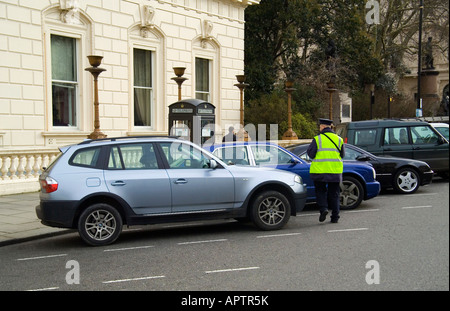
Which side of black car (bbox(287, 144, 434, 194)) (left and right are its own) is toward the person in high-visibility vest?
right

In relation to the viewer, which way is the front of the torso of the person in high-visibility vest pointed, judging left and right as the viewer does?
facing away from the viewer

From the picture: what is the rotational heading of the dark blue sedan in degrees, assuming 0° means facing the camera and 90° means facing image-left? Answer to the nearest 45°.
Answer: approximately 270°

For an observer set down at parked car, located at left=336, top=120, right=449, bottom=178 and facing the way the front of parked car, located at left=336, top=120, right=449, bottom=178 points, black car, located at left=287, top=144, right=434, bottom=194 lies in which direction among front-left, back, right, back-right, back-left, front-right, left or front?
right

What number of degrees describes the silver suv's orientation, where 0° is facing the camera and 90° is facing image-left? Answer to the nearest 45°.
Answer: approximately 270°

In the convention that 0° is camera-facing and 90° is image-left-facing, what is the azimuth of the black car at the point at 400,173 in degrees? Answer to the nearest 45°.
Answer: approximately 270°

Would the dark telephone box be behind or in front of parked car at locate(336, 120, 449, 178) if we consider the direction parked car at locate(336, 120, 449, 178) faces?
behind

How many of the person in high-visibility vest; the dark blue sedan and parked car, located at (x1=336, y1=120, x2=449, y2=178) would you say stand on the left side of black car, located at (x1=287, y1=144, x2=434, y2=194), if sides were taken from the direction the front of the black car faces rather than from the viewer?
1

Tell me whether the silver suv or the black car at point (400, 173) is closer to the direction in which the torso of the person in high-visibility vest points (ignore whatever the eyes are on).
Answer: the black car

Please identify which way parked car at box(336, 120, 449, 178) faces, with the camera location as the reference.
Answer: facing to the right of the viewer

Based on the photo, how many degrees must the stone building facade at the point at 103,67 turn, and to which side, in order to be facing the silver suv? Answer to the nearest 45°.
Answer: approximately 45° to its right

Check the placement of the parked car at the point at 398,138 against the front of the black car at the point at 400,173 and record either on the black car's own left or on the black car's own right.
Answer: on the black car's own left

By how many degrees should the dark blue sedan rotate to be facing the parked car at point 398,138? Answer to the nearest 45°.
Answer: approximately 45° to its left
